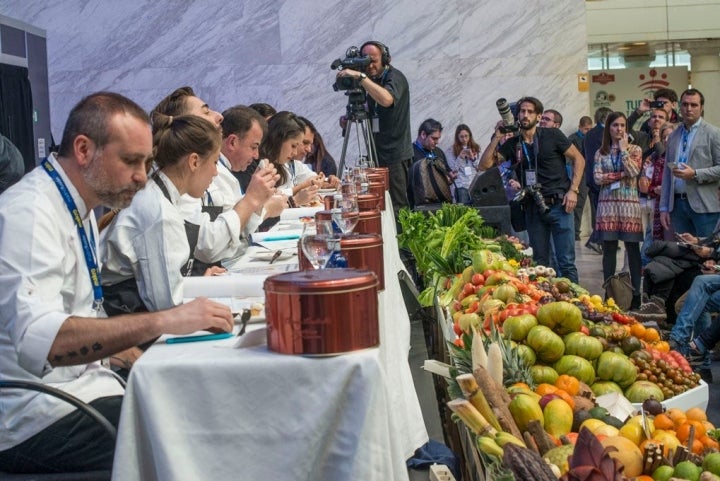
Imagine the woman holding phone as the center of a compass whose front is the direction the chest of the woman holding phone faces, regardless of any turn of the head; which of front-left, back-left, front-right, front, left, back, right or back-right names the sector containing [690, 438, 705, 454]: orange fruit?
front

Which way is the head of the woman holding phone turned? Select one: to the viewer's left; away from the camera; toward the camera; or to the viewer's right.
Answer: toward the camera

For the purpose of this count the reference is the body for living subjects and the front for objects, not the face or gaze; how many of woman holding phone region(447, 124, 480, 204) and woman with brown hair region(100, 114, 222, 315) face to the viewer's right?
1

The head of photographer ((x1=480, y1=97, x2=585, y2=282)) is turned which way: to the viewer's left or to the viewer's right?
to the viewer's left

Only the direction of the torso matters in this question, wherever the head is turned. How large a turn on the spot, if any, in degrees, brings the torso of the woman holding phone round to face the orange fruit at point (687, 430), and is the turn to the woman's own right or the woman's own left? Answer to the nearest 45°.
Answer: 0° — they already face it

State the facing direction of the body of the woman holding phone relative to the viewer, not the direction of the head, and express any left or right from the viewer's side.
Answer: facing the viewer

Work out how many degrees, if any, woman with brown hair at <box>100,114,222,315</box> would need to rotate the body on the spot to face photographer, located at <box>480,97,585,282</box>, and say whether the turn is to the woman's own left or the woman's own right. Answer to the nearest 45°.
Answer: approximately 45° to the woman's own left

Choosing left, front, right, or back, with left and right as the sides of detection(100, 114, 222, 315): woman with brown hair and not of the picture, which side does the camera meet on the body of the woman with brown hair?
right

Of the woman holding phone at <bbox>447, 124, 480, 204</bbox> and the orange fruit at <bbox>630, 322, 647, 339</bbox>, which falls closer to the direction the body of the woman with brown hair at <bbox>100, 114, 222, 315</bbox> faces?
the orange fruit

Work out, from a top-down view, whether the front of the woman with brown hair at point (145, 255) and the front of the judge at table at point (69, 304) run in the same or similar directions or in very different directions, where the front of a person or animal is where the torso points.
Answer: same or similar directions

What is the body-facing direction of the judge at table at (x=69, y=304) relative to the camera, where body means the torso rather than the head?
to the viewer's right

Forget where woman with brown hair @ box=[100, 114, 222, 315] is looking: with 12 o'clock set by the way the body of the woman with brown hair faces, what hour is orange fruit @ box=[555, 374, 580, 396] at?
The orange fruit is roughly at 12 o'clock from the woman with brown hair.
